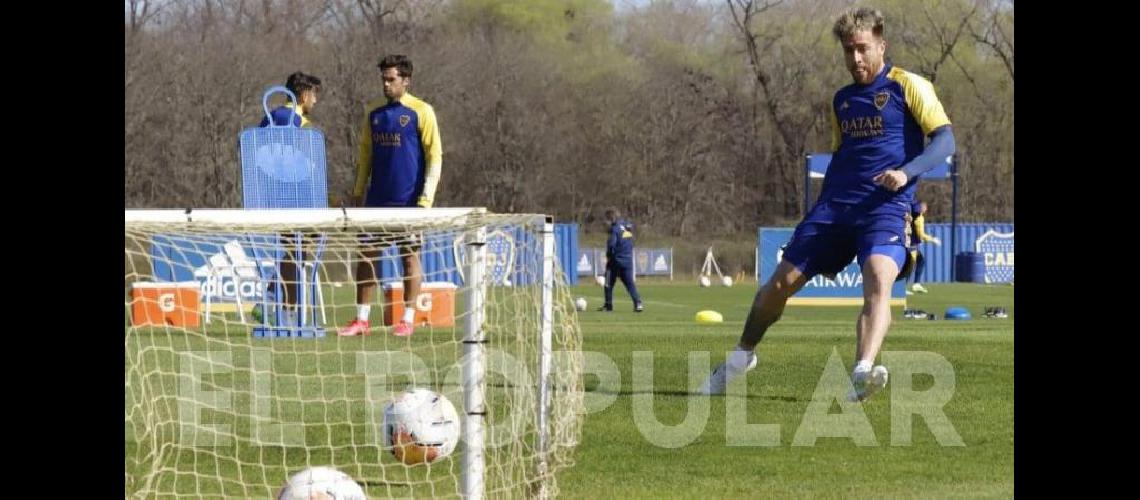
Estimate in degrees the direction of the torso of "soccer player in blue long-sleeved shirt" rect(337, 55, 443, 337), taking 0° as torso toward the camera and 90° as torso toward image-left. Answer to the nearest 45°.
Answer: approximately 45°

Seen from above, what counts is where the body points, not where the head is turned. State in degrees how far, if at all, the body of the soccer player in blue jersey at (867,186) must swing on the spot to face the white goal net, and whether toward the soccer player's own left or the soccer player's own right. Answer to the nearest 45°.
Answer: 0° — they already face it

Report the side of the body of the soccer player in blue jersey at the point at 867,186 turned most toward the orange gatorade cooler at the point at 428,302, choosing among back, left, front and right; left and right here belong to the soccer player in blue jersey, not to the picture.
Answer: right

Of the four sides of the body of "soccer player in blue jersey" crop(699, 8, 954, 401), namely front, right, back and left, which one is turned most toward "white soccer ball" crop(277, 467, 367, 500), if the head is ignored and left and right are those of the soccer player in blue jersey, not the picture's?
front

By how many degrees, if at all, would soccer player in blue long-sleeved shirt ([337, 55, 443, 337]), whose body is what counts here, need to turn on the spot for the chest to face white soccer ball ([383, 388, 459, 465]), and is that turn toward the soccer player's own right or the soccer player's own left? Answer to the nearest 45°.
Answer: approximately 45° to the soccer player's own left

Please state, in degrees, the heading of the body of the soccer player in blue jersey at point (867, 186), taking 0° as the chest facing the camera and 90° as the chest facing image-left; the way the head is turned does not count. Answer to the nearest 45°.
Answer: approximately 45°

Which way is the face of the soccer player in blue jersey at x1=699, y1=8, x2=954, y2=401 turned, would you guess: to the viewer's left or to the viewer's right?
to the viewer's left

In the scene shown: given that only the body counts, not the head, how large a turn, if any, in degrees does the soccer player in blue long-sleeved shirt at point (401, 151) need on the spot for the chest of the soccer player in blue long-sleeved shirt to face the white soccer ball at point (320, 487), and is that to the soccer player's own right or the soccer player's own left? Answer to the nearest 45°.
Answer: approximately 45° to the soccer player's own left

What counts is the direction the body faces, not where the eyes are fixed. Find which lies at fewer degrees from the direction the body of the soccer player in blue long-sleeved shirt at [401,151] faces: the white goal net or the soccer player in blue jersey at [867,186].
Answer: the white goal net

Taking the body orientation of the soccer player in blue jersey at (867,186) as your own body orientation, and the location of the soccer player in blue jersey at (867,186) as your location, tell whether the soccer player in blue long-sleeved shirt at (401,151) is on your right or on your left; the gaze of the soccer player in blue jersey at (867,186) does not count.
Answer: on your right
